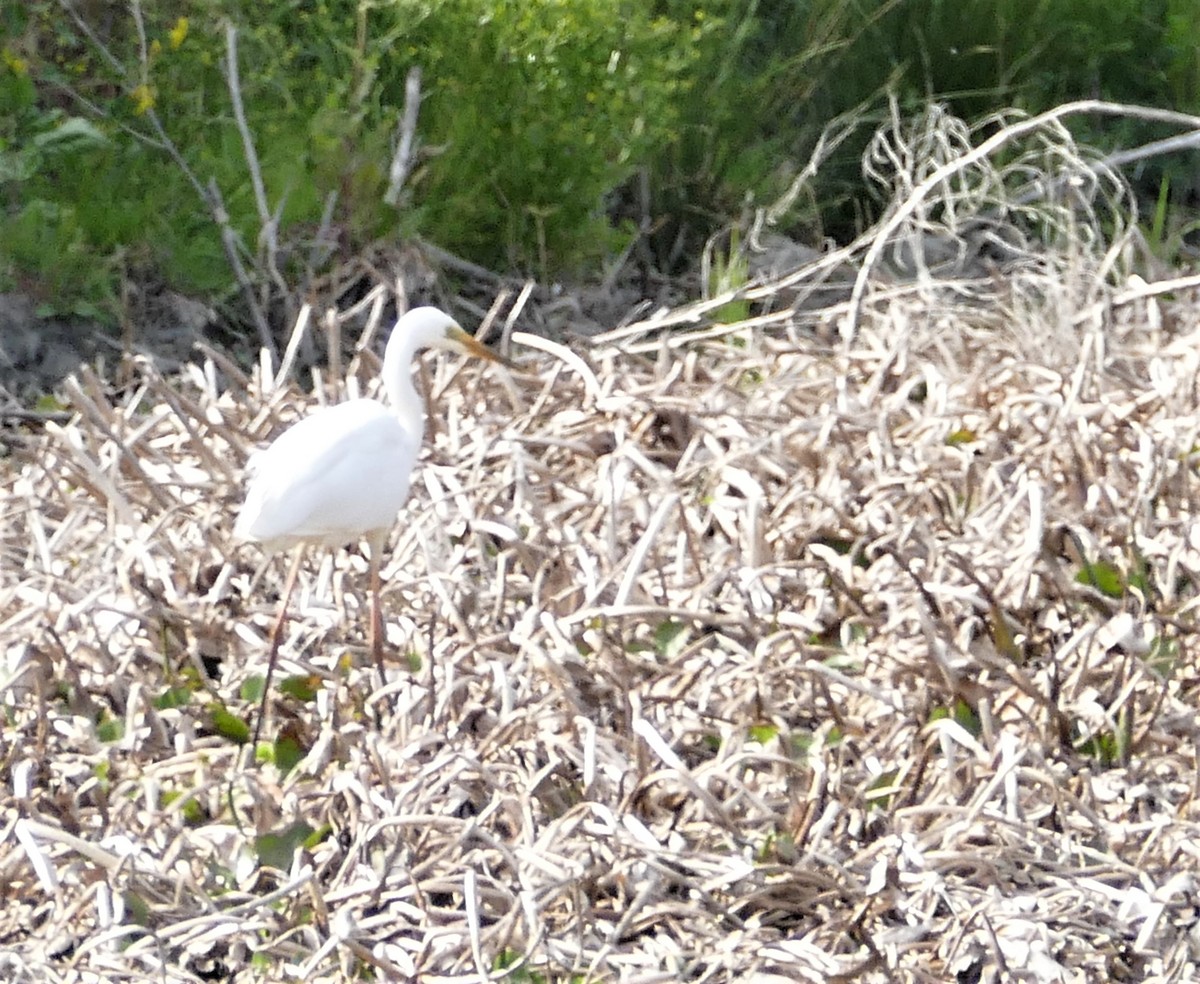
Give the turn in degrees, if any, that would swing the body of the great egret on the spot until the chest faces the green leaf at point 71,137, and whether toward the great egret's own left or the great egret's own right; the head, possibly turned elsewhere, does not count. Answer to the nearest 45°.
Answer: approximately 90° to the great egret's own left

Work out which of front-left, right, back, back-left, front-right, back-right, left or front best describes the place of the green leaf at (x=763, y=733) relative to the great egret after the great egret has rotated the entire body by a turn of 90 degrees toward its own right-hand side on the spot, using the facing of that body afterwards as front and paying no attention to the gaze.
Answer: front-left

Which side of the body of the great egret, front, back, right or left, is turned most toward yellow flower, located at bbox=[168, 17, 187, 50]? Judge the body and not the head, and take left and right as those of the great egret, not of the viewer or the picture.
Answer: left

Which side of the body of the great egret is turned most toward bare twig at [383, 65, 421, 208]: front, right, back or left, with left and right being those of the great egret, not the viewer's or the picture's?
left

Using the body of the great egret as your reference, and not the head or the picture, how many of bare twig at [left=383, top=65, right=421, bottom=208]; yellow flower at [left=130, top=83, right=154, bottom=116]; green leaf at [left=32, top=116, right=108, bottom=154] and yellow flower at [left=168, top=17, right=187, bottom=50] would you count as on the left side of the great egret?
4

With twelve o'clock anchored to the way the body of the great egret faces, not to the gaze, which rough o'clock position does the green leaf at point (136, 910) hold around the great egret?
The green leaf is roughly at 4 o'clock from the great egret.

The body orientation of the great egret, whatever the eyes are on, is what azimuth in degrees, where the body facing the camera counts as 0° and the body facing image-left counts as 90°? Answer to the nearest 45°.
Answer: approximately 270°

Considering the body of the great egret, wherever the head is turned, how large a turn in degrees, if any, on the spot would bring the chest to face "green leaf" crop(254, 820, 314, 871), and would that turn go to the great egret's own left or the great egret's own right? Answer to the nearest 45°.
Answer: approximately 135° to the great egret's own right

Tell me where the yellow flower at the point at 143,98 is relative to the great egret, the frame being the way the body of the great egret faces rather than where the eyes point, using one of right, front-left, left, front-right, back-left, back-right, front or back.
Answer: left
